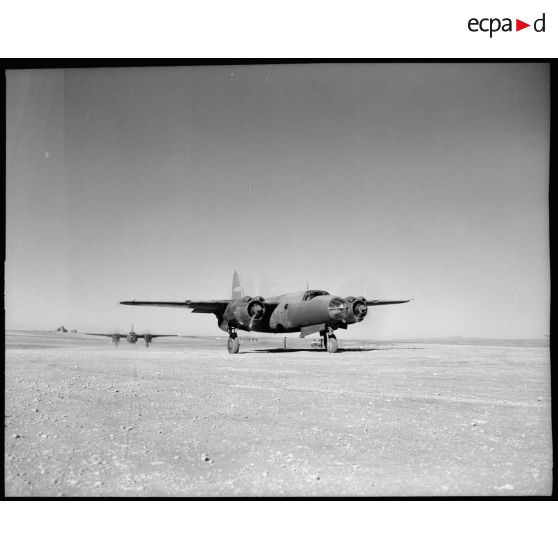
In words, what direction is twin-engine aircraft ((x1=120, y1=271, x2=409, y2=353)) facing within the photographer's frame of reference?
facing the viewer and to the right of the viewer
